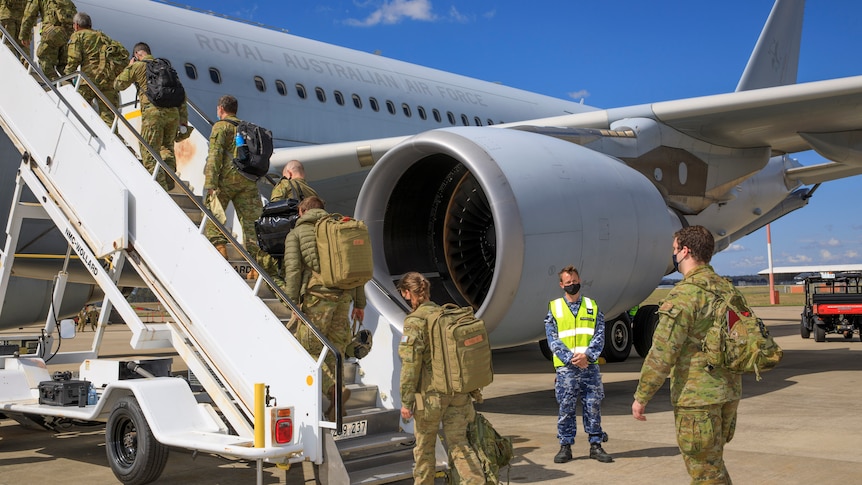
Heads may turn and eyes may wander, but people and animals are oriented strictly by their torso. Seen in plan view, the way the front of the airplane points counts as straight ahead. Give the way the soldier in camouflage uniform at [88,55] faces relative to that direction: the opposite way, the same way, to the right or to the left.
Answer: to the right

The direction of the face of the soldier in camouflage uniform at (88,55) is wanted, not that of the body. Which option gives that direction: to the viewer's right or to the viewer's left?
to the viewer's left

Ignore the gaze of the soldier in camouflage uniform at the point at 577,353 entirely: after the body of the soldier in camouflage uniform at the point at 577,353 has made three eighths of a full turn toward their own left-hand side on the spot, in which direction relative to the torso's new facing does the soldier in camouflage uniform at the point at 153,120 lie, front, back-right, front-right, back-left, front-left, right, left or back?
back-left

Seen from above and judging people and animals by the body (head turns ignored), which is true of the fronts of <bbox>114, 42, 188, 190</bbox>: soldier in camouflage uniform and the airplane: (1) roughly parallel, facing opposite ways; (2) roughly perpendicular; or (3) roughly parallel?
roughly perpendicular

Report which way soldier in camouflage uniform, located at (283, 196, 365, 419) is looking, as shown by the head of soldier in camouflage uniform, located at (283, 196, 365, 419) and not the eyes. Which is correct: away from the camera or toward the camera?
away from the camera

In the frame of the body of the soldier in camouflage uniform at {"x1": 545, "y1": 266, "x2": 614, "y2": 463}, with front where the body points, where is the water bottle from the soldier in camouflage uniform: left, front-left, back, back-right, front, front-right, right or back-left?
right

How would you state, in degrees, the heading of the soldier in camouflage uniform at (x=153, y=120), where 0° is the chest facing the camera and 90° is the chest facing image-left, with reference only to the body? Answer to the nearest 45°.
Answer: approximately 135°

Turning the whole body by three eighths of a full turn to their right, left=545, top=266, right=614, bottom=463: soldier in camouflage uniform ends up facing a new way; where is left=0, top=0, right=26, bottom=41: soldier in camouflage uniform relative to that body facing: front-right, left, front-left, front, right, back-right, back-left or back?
front-left

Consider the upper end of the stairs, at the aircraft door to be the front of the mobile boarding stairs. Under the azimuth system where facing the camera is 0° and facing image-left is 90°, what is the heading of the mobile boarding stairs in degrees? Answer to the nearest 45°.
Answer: approximately 135°

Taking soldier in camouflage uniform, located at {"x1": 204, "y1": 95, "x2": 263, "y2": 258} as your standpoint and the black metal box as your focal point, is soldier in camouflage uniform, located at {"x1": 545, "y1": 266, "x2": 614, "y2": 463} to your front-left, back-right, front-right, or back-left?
back-left

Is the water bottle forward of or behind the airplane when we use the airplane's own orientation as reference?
forward

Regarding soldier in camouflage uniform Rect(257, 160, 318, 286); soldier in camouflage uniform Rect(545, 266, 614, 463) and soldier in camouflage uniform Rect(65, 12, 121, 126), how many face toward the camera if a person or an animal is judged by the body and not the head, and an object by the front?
1

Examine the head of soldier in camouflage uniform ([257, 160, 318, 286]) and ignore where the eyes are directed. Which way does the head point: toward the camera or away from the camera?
away from the camera

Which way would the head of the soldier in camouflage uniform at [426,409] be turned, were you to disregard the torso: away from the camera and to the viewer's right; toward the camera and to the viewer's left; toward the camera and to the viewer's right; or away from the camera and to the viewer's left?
away from the camera and to the viewer's left

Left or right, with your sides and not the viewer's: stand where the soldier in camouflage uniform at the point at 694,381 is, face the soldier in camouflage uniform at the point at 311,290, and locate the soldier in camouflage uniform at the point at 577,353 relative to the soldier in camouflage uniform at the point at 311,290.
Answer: right

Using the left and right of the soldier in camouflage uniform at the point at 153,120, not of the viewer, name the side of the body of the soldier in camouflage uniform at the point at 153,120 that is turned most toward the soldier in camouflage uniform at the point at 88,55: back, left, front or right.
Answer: front
